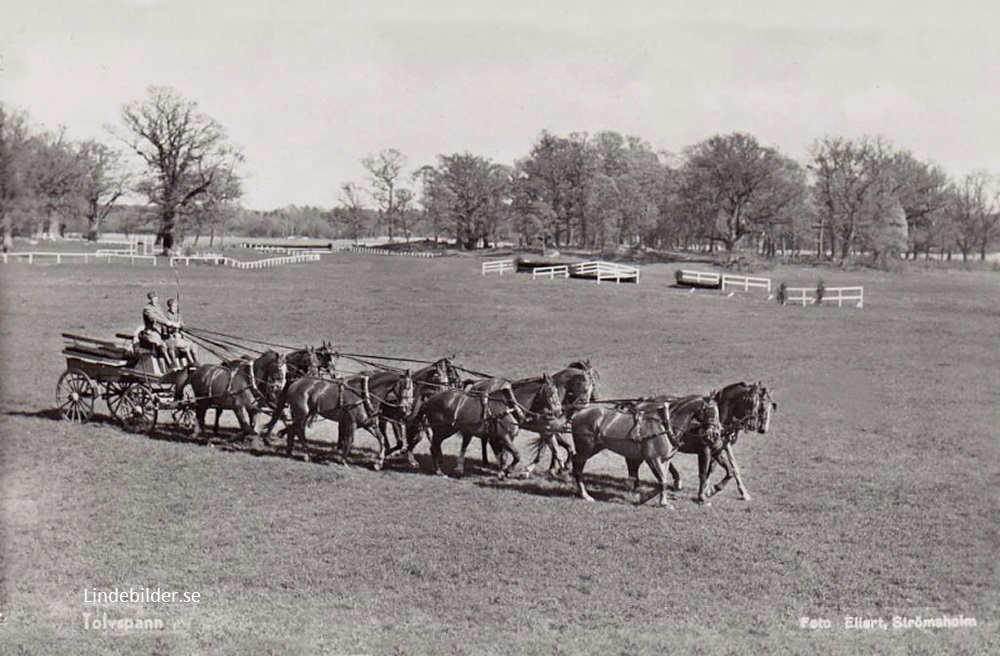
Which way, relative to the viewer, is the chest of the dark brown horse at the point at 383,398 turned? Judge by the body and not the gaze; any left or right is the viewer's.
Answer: facing to the right of the viewer

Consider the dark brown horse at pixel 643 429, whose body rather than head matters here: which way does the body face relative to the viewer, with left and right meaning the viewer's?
facing to the right of the viewer

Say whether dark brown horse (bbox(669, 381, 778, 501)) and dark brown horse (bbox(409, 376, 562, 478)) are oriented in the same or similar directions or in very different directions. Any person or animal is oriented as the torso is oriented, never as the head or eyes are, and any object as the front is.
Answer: same or similar directions

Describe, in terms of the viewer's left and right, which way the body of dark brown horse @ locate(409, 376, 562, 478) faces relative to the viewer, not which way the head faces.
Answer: facing to the right of the viewer

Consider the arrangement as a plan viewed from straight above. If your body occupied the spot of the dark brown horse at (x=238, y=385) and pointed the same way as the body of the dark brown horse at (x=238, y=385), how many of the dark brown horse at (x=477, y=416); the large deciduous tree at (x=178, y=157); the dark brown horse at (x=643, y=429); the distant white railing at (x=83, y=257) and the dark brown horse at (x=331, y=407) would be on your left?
2

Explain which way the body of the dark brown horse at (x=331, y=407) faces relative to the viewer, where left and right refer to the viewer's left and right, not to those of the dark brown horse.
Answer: facing to the right of the viewer

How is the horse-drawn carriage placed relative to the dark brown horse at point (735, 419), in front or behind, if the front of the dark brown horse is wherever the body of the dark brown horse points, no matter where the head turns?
behind

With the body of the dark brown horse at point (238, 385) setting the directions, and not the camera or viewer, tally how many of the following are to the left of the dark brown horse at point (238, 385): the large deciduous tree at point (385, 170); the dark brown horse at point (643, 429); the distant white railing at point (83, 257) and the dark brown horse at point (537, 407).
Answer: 2

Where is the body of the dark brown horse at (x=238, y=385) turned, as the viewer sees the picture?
to the viewer's right

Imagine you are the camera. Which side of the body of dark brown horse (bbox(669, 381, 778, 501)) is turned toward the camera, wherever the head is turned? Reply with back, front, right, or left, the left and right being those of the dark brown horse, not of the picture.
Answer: right

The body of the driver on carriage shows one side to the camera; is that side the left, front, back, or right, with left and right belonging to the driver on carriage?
right

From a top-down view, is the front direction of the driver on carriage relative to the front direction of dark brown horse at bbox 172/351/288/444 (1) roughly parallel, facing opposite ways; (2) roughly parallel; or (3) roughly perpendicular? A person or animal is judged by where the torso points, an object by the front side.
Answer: roughly parallel

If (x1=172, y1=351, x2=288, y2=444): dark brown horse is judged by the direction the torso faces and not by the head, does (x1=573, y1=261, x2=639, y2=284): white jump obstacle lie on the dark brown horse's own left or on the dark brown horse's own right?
on the dark brown horse's own left

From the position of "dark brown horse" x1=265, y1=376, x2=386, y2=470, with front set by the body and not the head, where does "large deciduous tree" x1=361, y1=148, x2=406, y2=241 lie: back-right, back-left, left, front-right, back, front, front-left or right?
left

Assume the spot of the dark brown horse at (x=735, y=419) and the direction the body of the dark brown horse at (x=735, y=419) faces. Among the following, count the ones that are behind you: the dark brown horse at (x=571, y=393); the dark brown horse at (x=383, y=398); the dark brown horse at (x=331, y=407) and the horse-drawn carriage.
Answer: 4
